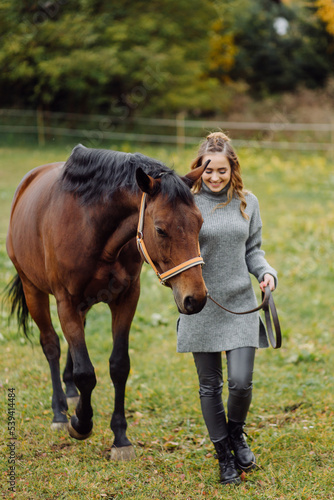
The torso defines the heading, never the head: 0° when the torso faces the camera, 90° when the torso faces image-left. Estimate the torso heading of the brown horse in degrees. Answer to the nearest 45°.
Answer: approximately 315°

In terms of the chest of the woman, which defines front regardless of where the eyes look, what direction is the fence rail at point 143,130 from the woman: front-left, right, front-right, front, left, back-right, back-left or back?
back

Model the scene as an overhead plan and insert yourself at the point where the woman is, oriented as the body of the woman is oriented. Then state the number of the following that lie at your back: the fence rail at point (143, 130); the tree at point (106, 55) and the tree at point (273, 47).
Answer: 3

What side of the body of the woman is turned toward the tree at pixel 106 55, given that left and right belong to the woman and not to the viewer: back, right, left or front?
back

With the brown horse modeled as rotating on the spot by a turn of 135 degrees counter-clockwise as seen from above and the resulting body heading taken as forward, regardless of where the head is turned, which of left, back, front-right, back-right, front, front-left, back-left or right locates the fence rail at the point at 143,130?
front

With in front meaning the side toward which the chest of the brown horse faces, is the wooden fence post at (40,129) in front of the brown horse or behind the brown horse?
behind

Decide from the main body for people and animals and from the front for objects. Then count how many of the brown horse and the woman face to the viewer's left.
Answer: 0
